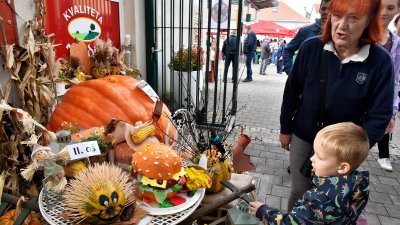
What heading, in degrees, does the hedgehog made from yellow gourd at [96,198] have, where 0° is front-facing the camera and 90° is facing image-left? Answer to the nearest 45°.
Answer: approximately 315°

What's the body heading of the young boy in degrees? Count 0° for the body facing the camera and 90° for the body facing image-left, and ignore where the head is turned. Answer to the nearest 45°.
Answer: approximately 90°

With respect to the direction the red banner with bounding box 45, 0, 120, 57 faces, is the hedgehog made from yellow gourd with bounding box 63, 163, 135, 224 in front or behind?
in front

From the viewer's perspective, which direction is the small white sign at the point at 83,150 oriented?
toward the camera

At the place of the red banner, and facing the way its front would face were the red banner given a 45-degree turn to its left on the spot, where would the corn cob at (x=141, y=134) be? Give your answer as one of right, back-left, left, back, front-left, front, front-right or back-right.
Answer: front-right

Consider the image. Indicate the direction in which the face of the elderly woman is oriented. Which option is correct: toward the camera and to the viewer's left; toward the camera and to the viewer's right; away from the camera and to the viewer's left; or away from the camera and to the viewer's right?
toward the camera and to the viewer's left

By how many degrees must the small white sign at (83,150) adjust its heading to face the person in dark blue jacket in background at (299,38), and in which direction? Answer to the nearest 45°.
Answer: approximately 135° to its left
